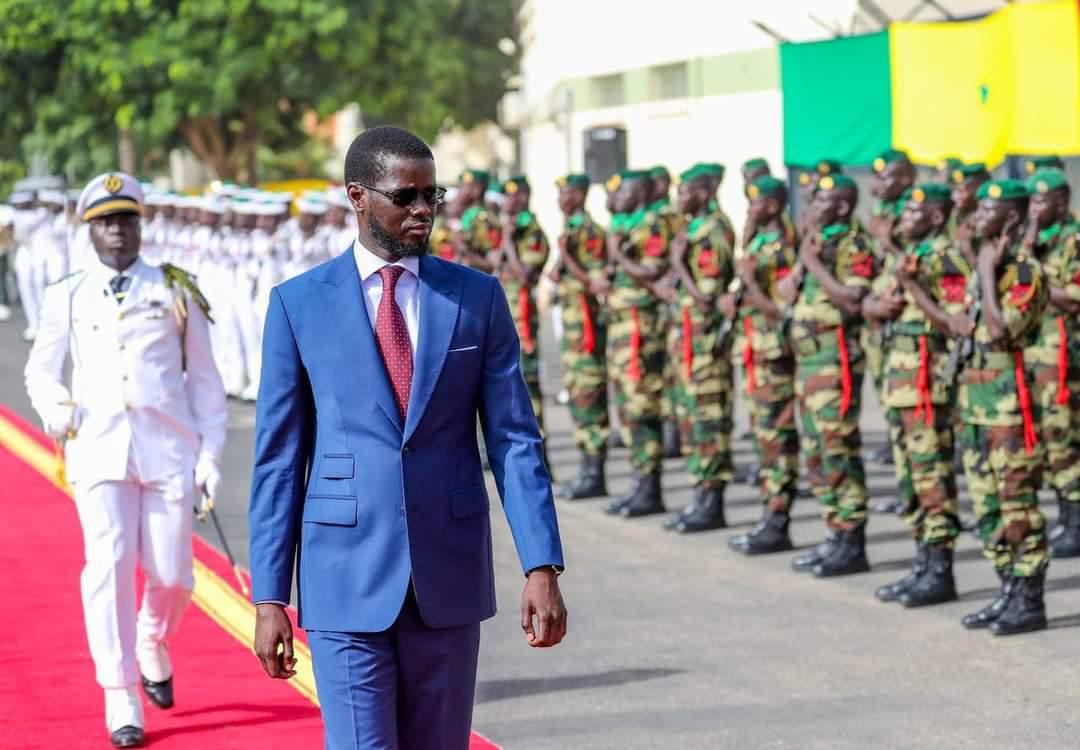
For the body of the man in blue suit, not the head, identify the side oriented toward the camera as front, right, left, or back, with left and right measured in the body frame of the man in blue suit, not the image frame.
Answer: front

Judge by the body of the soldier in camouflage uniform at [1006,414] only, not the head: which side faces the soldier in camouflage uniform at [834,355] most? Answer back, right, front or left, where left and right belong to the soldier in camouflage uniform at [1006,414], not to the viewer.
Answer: right

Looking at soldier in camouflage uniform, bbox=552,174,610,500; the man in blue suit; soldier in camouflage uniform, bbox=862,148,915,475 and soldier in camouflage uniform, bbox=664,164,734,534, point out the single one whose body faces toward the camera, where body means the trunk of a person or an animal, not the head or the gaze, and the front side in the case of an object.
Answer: the man in blue suit

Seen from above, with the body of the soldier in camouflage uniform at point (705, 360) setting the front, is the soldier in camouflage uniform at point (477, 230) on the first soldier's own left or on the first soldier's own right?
on the first soldier's own right

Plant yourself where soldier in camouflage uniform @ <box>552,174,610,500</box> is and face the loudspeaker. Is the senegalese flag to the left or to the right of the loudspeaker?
right

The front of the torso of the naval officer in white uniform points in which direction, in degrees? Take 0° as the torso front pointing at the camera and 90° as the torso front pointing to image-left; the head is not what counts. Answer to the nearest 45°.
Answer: approximately 0°

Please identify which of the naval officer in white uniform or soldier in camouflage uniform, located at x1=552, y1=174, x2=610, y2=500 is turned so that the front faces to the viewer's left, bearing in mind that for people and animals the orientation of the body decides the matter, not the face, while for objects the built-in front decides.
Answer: the soldier in camouflage uniform

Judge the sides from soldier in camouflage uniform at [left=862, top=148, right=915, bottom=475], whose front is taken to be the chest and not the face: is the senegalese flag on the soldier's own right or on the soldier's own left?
on the soldier's own right

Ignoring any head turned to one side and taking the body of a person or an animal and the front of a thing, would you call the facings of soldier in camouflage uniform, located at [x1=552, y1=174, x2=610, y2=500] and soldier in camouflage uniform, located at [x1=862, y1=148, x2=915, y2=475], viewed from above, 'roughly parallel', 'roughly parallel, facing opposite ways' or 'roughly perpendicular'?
roughly parallel

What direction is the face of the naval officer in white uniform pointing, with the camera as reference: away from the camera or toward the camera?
toward the camera

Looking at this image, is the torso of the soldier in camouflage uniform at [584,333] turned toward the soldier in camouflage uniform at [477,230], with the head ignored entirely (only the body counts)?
no

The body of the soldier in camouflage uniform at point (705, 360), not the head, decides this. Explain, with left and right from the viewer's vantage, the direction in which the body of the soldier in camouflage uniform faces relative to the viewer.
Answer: facing to the left of the viewer

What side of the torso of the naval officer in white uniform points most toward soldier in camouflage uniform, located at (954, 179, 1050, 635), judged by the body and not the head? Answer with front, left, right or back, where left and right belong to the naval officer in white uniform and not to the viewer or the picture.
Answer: left

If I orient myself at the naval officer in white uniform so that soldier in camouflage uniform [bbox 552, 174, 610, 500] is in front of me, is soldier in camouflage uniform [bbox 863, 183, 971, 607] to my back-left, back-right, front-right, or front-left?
front-right

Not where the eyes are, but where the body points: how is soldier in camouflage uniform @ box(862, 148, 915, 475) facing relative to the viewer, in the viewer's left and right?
facing to the left of the viewer

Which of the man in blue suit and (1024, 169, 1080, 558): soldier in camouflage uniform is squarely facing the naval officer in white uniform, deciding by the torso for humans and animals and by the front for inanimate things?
the soldier in camouflage uniform
